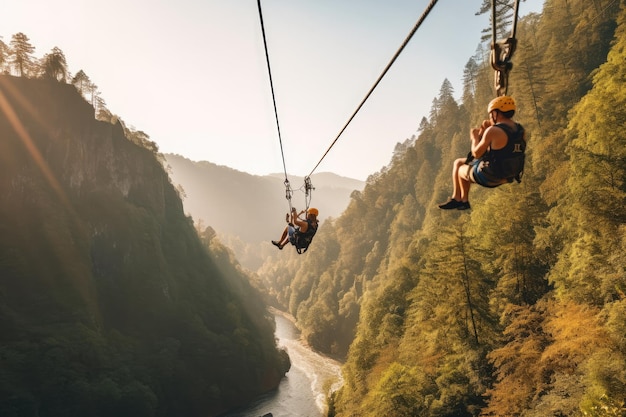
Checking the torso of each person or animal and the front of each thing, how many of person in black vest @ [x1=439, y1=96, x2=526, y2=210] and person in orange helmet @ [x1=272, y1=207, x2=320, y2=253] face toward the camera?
0

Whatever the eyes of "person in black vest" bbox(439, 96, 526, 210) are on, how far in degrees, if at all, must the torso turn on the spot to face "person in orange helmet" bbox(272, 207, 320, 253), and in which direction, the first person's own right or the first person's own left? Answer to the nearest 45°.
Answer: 0° — they already face them

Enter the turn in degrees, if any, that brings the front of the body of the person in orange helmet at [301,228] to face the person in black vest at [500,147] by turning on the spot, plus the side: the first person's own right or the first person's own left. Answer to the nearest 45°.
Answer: approximately 135° to the first person's own left

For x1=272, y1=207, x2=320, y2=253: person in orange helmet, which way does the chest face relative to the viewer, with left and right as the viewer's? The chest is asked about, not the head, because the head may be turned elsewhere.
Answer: facing away from the viewer and to the left of the viewer

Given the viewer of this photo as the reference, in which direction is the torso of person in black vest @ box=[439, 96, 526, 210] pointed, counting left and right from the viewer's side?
facing away from the viewer and to the left of the viewer

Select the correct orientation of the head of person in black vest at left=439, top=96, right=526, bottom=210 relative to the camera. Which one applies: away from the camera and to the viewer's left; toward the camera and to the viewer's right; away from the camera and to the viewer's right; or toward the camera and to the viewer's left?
away from the camera and to the viewer's left
